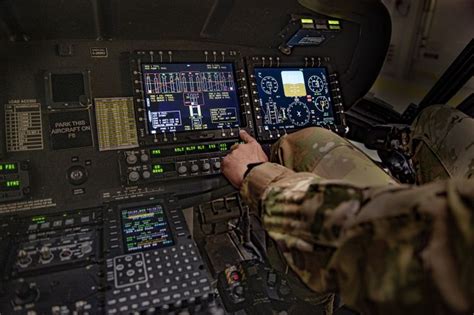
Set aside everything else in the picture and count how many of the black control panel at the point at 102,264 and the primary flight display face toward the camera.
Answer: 2

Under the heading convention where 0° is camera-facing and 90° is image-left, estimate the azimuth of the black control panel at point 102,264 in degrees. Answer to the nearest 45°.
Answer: approximately 0°

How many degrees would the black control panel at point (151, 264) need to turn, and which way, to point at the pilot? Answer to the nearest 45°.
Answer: approximately 45° to its left

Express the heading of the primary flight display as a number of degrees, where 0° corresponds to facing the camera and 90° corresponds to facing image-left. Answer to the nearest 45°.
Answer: approximately 0°

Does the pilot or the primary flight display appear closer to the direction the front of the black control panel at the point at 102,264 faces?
the pilot

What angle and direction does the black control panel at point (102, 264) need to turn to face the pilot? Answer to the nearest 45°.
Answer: approximately 45° to its left

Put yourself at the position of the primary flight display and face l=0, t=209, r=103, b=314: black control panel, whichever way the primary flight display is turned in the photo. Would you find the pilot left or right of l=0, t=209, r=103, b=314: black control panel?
left
